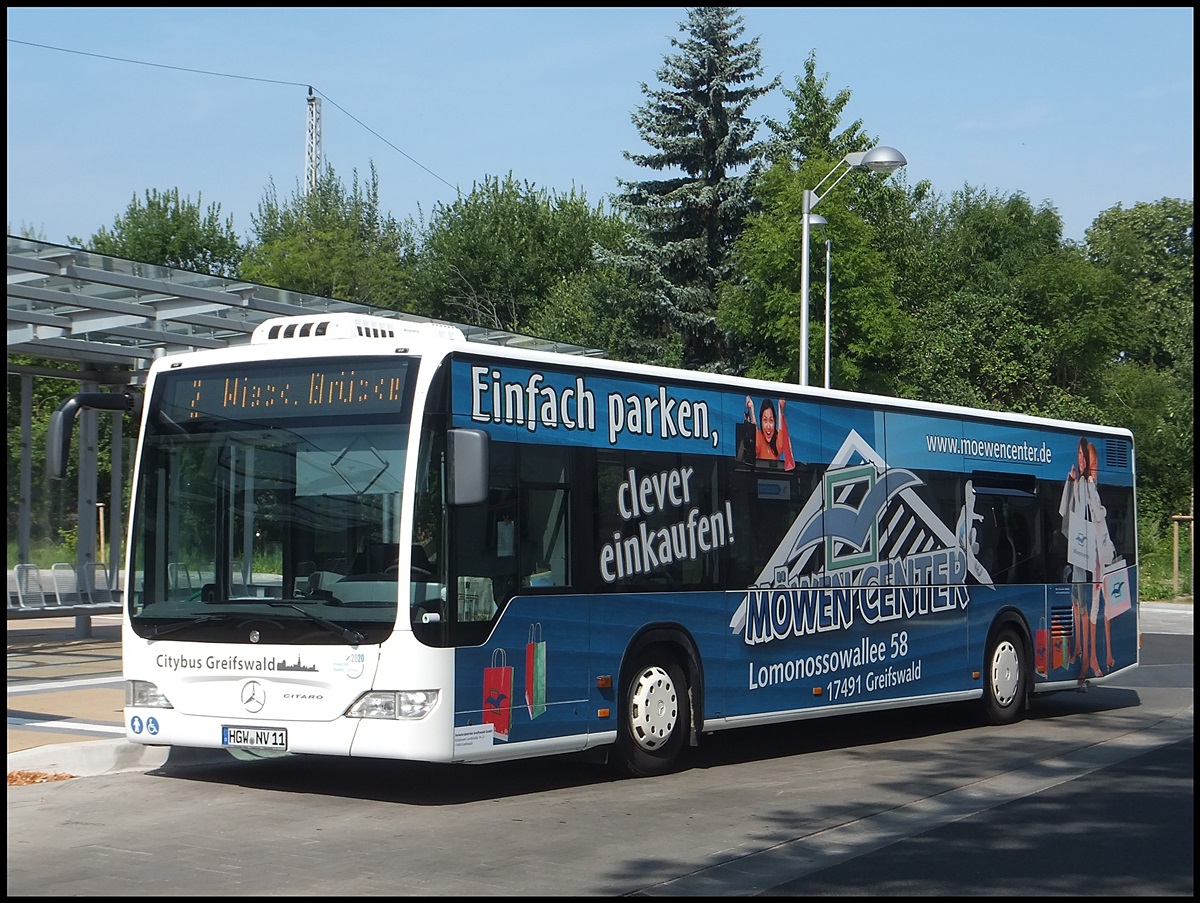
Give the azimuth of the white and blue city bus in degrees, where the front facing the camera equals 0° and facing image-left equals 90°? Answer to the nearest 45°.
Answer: approximately 45°

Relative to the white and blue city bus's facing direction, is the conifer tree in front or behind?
behind
